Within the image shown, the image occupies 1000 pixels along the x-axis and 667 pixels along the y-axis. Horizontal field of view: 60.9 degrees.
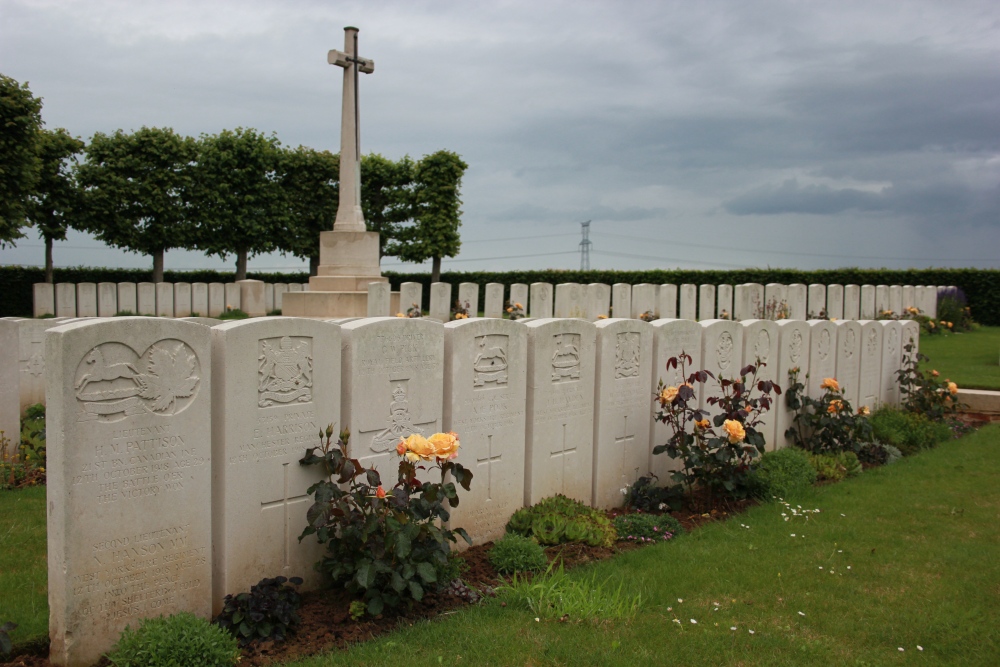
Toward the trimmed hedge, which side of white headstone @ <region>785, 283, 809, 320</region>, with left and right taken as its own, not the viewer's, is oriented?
back

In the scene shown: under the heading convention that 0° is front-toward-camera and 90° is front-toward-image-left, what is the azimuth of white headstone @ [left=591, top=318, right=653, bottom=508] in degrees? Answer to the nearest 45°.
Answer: approximately 315°

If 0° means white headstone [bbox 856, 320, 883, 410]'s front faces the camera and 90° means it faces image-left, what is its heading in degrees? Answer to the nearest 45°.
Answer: approximately 315°

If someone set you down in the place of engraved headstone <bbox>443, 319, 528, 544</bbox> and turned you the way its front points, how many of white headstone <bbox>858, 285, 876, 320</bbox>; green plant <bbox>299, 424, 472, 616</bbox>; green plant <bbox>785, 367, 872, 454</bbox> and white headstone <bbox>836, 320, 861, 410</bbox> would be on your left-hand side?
3

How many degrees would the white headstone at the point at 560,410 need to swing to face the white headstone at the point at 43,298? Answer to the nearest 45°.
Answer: approximately 180°

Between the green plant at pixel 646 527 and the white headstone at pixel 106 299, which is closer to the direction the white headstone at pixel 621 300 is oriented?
the green plant

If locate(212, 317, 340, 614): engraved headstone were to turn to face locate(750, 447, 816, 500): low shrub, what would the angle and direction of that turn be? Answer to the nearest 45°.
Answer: approximately 45° to its left

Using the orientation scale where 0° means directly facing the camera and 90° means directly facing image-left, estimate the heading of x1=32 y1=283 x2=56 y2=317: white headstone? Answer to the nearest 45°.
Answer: approximately 0°

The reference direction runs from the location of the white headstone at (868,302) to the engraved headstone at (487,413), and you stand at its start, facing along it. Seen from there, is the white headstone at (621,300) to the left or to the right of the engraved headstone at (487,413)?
right

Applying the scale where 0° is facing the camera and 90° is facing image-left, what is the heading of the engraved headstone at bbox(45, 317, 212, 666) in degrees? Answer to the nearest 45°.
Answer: approximately 315°

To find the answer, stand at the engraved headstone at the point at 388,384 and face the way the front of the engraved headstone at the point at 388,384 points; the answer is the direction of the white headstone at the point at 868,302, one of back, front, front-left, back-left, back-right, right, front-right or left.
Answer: left

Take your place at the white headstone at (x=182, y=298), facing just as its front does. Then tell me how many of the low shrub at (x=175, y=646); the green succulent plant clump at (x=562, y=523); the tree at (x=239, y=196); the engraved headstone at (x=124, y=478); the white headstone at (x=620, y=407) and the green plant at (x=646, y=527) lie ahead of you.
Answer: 5
